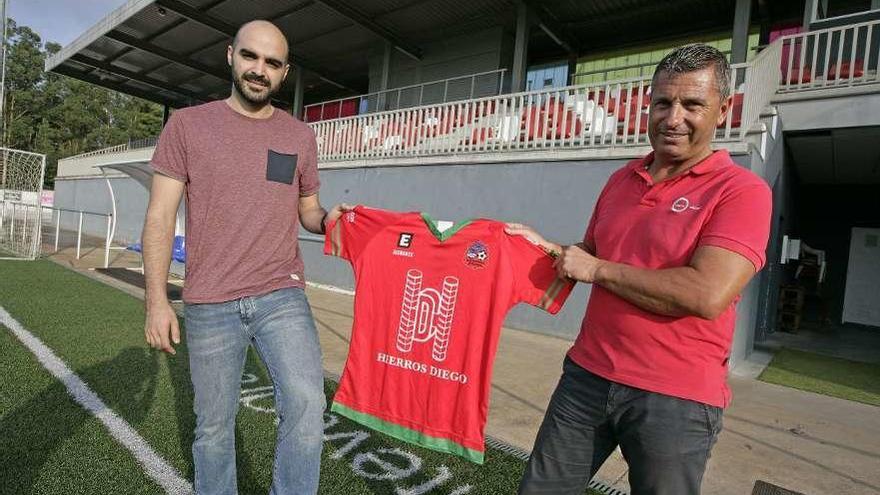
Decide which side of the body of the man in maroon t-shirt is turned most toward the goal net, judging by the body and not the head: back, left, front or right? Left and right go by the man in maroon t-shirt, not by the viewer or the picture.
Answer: back

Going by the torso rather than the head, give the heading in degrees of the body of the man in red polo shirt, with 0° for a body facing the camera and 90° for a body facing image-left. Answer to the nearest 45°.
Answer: approximately 45°

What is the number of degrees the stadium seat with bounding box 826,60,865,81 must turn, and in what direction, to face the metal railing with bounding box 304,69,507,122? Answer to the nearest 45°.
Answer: approximately 45° to its right

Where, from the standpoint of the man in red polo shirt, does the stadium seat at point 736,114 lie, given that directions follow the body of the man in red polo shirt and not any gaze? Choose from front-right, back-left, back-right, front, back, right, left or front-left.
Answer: back-right

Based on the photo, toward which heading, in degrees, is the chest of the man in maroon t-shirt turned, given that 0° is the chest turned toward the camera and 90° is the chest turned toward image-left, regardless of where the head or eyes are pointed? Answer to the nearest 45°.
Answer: approximately 0°

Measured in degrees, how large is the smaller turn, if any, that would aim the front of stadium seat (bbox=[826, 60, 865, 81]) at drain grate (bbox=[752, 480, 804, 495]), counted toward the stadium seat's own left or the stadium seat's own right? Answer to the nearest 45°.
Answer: approximately 45° to the stadium seat's own left

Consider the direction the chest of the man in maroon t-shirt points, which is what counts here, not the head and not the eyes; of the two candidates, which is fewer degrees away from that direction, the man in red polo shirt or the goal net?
the man in red polo shirt

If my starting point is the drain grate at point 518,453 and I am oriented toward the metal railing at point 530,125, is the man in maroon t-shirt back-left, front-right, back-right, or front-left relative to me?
back-left
